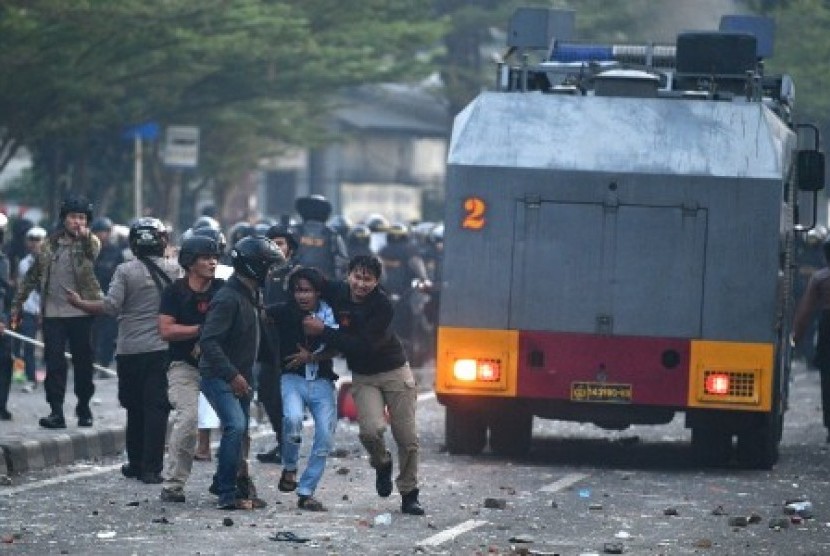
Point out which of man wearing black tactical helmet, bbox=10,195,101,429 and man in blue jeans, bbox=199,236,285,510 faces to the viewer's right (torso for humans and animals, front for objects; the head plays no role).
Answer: the man in blue jeans

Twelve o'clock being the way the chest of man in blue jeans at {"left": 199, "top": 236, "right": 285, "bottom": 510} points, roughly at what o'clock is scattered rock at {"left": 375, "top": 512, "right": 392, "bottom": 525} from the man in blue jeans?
The scattered rock is roughly at 1 o'clock from the man in blue jeans.

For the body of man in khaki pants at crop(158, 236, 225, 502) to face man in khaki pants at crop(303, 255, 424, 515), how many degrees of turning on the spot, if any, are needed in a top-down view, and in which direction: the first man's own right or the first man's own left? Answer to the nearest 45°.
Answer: approximately 45° to the first man's own left

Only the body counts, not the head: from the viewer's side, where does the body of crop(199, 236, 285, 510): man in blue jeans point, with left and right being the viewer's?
facing to the right of the viewer

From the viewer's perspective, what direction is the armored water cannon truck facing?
away from the camera

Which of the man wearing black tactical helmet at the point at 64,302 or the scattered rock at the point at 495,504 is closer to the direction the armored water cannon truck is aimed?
the man wearing black tactical helmet

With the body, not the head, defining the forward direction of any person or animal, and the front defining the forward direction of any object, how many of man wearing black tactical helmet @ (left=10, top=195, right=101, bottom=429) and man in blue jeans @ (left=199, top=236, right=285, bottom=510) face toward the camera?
1

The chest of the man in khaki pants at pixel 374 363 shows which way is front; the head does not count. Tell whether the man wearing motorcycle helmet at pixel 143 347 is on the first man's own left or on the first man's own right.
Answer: on the first man's own right

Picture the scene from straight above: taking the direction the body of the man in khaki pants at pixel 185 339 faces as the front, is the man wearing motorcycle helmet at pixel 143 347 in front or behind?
behind
